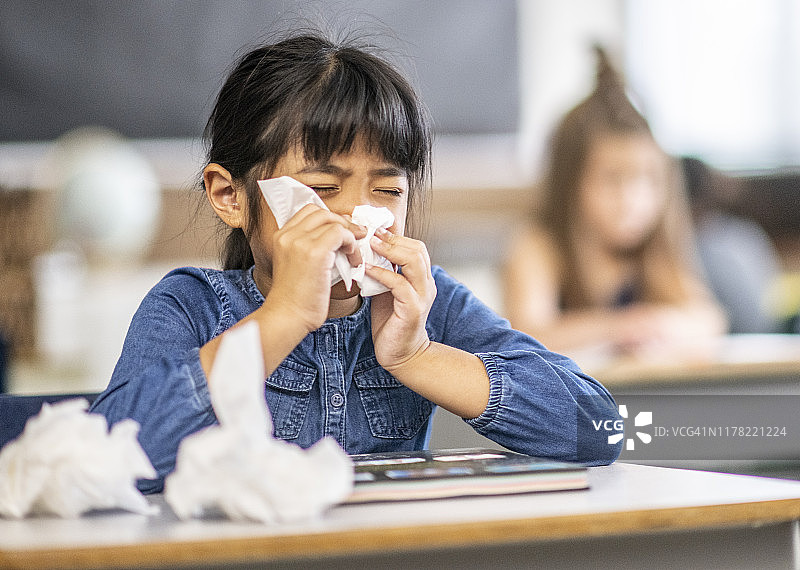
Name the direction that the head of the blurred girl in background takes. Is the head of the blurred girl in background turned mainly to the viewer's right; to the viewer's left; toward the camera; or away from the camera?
toward the camera

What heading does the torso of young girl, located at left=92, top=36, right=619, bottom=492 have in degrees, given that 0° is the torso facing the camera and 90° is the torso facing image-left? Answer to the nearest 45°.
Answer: approximately 0°

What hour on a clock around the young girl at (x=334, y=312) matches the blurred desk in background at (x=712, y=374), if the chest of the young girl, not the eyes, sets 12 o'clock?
The blurred desk in background is roughly at 7 o'clock from the young girl.

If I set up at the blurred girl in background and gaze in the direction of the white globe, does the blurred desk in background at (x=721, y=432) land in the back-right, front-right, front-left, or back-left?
back-left

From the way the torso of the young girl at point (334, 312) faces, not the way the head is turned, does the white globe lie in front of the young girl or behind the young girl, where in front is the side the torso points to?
behind
